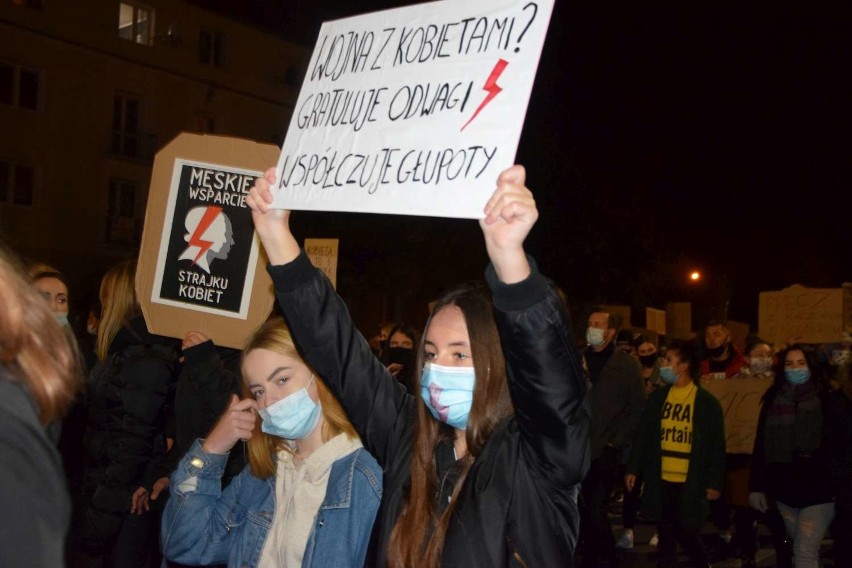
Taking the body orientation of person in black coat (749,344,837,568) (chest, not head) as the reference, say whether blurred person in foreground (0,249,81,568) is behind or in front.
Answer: in front

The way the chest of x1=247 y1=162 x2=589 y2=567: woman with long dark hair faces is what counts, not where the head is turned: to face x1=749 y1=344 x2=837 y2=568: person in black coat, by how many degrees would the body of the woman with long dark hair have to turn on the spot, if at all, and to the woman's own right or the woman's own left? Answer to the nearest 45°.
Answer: approximately 180°

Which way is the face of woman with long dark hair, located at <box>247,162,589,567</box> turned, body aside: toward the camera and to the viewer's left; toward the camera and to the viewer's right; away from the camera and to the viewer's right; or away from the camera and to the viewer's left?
toward the camera and to the viewer's left

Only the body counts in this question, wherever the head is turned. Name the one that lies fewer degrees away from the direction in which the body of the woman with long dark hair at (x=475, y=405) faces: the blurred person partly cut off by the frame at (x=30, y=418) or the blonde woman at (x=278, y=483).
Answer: the blurred person partly cut off by the frame

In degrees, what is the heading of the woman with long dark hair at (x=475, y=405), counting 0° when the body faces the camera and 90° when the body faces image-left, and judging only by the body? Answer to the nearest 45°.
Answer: approximately 45°

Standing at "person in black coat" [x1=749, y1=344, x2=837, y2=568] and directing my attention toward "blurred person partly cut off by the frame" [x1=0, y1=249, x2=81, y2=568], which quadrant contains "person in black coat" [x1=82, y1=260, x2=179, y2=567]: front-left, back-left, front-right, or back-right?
front-right

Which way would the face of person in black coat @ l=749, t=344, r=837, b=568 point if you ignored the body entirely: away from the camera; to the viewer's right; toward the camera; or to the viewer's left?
toward the camera

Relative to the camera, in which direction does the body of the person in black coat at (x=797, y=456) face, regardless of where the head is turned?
toward the camera

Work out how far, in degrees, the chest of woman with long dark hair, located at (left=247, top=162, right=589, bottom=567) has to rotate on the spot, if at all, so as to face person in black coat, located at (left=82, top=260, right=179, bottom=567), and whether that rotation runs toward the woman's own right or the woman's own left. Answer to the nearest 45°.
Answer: approximately 90° to the woman's own right
